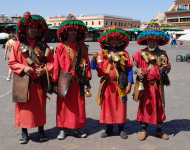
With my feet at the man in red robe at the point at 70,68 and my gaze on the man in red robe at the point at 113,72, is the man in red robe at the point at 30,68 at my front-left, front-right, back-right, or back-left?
back-right

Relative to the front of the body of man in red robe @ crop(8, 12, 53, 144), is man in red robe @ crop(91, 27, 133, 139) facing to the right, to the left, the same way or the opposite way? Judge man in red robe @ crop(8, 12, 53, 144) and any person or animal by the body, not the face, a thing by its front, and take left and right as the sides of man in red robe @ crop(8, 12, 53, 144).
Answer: the same way

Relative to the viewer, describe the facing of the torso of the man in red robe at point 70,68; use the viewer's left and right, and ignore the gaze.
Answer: facing the viewer

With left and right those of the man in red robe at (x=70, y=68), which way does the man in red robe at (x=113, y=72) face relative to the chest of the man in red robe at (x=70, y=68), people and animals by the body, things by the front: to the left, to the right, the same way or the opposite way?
the same way

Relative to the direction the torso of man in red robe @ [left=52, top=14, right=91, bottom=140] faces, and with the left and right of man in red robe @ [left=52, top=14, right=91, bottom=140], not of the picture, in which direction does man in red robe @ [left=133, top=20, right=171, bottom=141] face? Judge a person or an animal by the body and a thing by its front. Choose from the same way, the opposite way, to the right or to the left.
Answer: the same way

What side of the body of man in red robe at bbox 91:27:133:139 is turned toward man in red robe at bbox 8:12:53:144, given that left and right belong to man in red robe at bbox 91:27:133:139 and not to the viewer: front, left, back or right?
right

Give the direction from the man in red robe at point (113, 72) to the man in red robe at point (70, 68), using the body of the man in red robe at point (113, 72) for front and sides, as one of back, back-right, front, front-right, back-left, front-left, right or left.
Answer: right

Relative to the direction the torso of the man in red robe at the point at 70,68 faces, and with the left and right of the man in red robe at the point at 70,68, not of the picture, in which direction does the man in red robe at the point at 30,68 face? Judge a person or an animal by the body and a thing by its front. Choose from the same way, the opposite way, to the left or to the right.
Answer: the same way

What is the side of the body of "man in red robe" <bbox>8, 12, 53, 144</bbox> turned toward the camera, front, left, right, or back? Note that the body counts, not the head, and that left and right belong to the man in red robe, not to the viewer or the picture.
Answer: front

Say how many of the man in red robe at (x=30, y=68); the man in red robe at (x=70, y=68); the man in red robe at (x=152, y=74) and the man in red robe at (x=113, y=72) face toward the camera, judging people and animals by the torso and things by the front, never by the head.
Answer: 4

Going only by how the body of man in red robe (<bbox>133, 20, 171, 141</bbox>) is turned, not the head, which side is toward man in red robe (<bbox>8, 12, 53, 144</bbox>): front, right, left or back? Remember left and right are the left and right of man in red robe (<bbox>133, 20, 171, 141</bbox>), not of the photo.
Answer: right
